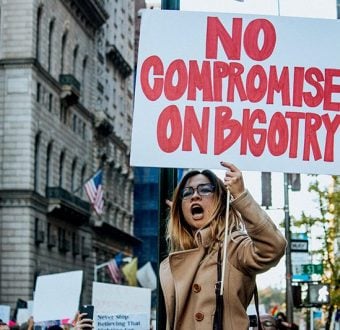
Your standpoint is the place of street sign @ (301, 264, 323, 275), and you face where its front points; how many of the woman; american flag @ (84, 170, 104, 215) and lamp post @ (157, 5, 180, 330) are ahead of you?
2

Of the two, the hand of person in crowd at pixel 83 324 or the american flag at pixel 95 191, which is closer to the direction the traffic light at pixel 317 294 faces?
the hand of person in crowd

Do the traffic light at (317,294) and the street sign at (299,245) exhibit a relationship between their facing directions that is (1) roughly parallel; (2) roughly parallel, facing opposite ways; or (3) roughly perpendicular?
roughly parallel

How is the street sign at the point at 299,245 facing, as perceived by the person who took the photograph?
facing the viewer

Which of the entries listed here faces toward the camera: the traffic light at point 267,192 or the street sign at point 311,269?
the street sign

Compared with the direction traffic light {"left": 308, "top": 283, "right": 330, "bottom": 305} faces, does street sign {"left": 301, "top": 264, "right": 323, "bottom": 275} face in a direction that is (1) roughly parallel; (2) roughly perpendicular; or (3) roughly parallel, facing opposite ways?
roughly parallel

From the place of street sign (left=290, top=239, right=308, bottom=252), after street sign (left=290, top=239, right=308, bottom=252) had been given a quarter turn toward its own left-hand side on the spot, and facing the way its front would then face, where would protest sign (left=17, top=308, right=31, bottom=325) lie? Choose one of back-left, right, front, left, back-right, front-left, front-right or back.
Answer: back-right

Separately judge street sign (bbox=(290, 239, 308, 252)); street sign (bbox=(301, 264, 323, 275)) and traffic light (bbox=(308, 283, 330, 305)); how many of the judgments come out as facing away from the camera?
0

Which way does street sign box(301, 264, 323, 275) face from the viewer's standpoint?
toward the camera

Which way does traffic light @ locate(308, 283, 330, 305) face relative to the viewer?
toward the camera

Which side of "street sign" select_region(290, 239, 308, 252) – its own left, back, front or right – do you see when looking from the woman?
front
